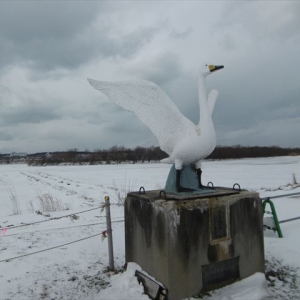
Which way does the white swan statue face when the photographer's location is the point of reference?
facing the viewer and to the right of the viewer
